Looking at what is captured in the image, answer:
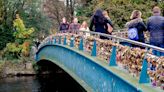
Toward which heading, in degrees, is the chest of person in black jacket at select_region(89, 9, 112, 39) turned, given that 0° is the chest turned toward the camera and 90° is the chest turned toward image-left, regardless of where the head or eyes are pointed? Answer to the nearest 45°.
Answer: approximately 180°
